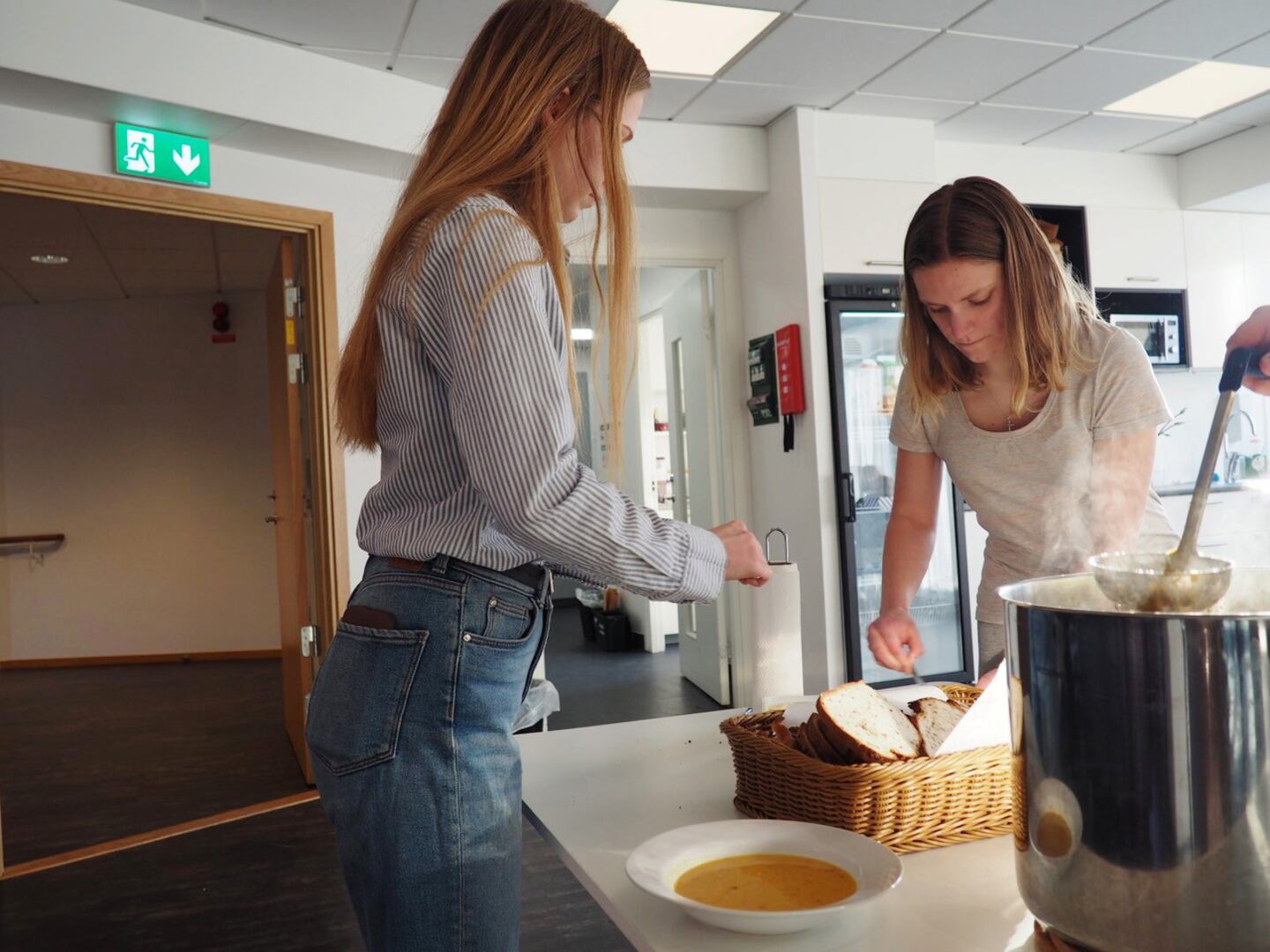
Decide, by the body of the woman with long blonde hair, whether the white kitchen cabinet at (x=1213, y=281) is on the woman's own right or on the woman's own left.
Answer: on the woman's own left

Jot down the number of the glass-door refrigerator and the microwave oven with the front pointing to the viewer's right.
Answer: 0

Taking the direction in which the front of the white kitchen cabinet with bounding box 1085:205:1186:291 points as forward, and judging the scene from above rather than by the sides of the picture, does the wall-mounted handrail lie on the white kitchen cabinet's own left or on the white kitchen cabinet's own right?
on the white kitchen cabinet's own right

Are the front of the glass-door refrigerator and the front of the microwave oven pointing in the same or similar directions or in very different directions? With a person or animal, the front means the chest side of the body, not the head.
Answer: same or similar directions

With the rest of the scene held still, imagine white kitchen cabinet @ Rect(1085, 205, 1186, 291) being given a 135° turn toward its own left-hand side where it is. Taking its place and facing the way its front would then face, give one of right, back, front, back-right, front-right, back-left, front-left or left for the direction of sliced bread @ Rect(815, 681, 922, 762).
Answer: back-right

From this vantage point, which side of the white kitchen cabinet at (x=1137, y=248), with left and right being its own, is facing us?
front

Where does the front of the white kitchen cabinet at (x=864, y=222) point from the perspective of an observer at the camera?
facing the viewer

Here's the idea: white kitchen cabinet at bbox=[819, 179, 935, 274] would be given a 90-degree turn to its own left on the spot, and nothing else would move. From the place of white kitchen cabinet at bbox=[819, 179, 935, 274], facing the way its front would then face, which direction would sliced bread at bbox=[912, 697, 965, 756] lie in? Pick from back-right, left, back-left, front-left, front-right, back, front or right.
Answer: right

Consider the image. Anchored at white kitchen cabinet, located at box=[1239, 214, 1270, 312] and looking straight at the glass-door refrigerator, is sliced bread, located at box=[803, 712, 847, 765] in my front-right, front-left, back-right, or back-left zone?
front-left

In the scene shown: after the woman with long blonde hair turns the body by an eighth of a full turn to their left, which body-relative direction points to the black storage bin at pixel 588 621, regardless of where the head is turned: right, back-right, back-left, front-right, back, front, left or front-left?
front-left

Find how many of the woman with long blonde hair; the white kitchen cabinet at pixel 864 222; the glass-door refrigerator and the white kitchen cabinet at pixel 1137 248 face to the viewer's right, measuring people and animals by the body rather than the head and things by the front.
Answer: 1

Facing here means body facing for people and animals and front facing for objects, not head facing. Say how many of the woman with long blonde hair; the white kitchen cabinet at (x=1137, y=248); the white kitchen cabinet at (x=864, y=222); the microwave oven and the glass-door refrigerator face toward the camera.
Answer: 4

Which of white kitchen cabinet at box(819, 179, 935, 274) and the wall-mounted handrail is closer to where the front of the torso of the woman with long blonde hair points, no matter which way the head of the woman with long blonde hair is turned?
the white kitchen cabinet

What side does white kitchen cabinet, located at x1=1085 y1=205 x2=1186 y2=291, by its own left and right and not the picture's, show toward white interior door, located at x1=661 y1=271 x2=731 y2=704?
right

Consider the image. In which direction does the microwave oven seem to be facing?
toward the camera

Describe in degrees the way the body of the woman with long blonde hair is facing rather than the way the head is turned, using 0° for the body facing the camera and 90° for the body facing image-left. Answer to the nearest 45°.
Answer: approximately 270°

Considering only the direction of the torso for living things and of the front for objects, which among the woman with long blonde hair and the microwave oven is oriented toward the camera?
the microwave oven
